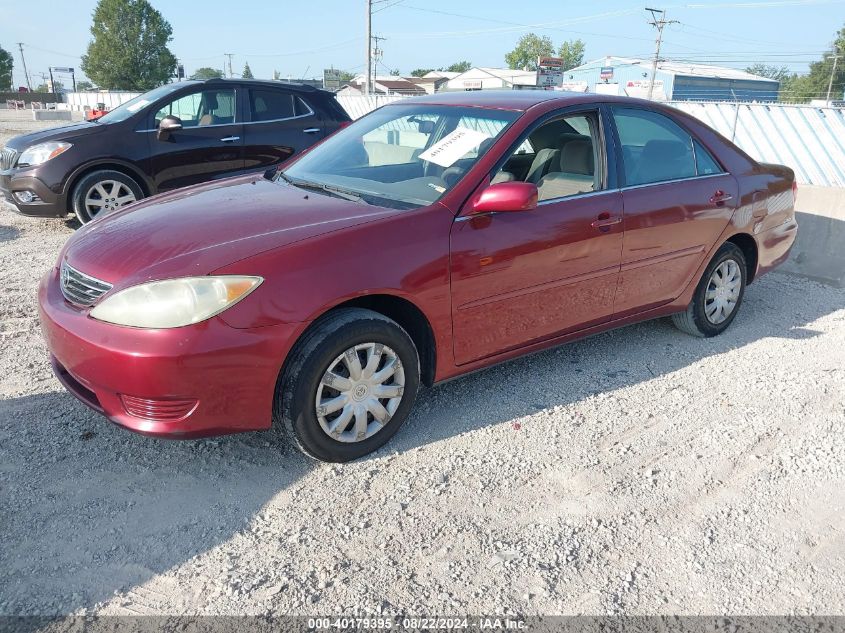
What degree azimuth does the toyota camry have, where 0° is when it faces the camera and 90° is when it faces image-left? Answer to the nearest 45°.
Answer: approximately 45°
